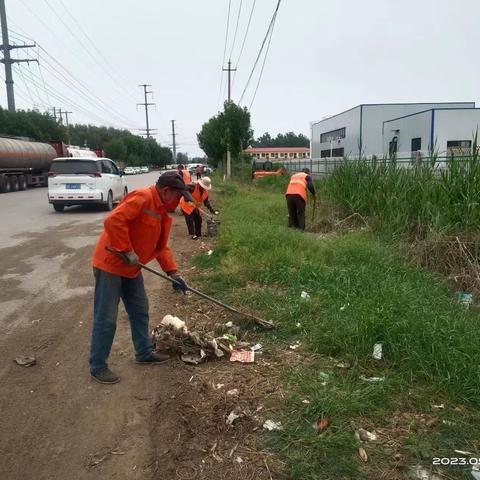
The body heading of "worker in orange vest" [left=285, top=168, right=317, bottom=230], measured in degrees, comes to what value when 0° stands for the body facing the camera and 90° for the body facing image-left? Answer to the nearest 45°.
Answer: approximately 225°

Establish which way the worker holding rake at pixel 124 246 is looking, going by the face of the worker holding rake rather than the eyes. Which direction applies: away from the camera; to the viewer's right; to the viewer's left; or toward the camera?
to the viewer's right

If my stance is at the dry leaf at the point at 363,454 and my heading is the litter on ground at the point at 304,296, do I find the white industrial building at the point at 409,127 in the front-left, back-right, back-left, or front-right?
front-right

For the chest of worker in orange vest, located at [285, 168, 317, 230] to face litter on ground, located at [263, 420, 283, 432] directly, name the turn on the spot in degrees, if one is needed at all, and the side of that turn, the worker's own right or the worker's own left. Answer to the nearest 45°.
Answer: approximately 135° to the worker's own right

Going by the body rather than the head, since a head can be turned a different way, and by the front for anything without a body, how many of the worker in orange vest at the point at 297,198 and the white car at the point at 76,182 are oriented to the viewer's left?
0

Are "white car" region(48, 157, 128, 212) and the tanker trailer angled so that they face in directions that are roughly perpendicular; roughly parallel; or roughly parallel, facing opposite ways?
roughly parallel

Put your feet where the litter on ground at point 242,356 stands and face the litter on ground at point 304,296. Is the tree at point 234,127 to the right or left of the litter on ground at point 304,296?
left

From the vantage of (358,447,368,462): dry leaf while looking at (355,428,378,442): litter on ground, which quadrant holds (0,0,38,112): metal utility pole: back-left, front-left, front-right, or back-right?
front-left

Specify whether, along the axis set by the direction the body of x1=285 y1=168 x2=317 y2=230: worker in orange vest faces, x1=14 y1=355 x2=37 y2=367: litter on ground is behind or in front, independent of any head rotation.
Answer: behind
